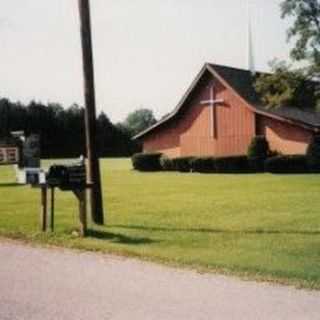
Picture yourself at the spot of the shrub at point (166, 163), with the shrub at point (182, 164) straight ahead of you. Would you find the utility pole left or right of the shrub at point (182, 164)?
right

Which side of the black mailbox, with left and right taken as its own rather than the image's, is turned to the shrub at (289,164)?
back

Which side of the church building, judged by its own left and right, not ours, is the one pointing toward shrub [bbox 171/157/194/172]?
front

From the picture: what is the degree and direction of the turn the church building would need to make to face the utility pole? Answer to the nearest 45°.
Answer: approximately 45° to its left

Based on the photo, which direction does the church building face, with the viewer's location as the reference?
facing the viewer and to the left of the viewer

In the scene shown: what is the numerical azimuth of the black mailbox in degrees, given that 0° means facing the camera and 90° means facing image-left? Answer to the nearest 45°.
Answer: approximately 45°

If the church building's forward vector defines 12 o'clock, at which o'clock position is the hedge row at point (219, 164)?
The hedge row is roughly at 11 o'clock from the church building.

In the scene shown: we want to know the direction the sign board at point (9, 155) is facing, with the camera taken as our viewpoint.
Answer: facing the viewer

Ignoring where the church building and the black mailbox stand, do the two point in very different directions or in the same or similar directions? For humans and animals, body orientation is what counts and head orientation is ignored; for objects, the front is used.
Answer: same or similar directions

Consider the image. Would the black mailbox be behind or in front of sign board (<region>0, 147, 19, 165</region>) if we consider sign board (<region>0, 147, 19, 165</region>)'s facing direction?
in front

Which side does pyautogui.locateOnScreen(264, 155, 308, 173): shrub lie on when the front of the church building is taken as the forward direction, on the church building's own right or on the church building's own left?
on the church building's own left

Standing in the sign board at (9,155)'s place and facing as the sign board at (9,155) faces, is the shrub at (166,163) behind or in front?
behind

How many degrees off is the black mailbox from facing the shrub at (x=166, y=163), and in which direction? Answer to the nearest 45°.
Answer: approximately 135° to its right

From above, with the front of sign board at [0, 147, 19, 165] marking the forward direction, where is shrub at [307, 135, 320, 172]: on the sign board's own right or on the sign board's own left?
on the sign board's own left
